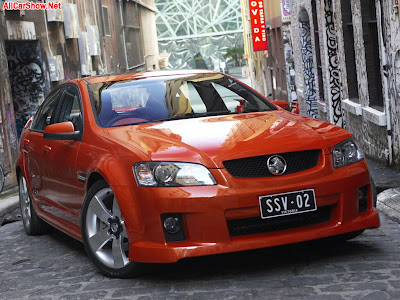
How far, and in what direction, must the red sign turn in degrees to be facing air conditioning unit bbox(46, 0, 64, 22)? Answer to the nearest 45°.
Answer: approximately 45° to its right

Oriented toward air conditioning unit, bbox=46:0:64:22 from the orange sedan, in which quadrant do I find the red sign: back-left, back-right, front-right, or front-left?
front-right

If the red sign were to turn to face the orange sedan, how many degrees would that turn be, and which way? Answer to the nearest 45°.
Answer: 0° — it already faces it

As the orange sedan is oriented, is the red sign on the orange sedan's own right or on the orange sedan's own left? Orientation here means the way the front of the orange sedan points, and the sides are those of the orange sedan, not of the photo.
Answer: on the orange sedan's own left

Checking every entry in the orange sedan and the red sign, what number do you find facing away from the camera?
0

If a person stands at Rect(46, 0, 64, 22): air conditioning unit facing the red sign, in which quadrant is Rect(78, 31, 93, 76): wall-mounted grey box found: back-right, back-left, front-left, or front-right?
front-left

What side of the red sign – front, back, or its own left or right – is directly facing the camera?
front

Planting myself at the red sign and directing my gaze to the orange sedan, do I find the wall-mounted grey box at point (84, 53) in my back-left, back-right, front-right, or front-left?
front-right

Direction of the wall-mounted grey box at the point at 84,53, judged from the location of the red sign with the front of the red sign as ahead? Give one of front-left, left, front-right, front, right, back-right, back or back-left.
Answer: front-right

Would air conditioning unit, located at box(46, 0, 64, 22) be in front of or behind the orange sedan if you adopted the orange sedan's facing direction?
behind
